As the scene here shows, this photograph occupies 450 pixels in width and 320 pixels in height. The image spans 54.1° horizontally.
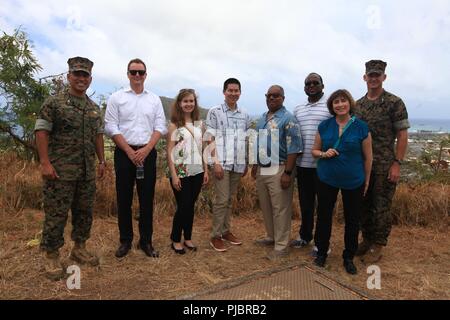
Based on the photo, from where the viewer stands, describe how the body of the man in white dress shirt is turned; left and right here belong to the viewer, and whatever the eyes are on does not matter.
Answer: facing the viewer

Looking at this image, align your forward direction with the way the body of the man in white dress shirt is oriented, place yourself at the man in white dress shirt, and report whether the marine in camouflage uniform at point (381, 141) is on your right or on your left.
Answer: on your left

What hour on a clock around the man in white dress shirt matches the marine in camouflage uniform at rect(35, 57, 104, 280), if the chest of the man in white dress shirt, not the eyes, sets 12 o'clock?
The marine in camouflage uniform is roughly at 2 o'clock from the man in white dress shirt.

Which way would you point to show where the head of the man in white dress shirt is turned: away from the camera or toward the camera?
toward the camera

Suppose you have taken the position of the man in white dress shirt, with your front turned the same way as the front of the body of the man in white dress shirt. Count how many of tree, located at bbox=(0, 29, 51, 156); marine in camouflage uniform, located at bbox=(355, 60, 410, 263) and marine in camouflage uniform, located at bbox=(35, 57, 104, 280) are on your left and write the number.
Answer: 1

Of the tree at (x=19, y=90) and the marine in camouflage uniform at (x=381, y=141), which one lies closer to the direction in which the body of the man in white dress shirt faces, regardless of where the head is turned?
the marine in camouflage uniform

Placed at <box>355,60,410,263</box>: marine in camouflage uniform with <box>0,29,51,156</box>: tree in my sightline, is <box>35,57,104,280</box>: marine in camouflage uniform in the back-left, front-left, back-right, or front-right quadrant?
front-left

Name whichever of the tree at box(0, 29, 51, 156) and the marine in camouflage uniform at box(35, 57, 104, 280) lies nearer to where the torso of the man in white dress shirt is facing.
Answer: the marine in camouflage uniform

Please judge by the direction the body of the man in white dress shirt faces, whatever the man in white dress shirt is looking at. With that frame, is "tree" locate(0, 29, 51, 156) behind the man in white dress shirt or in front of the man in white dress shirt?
behind
